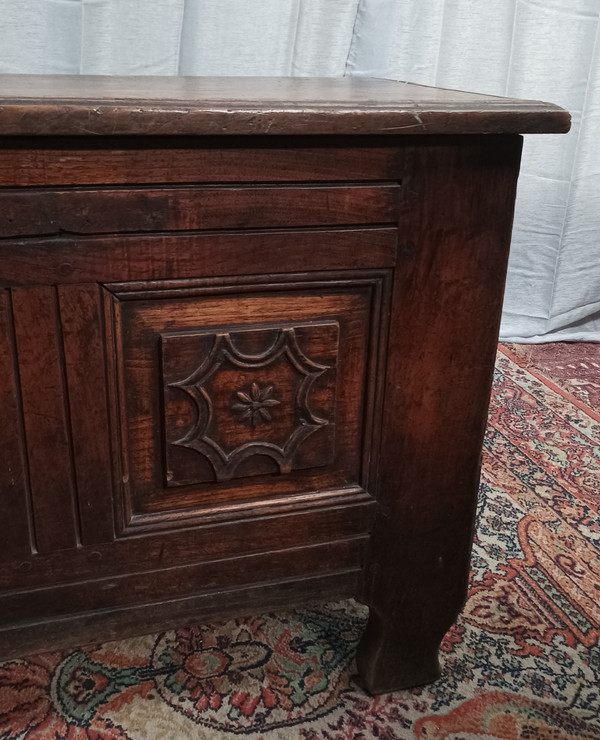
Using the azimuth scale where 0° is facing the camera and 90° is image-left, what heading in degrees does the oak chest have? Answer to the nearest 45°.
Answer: approximately 0°
